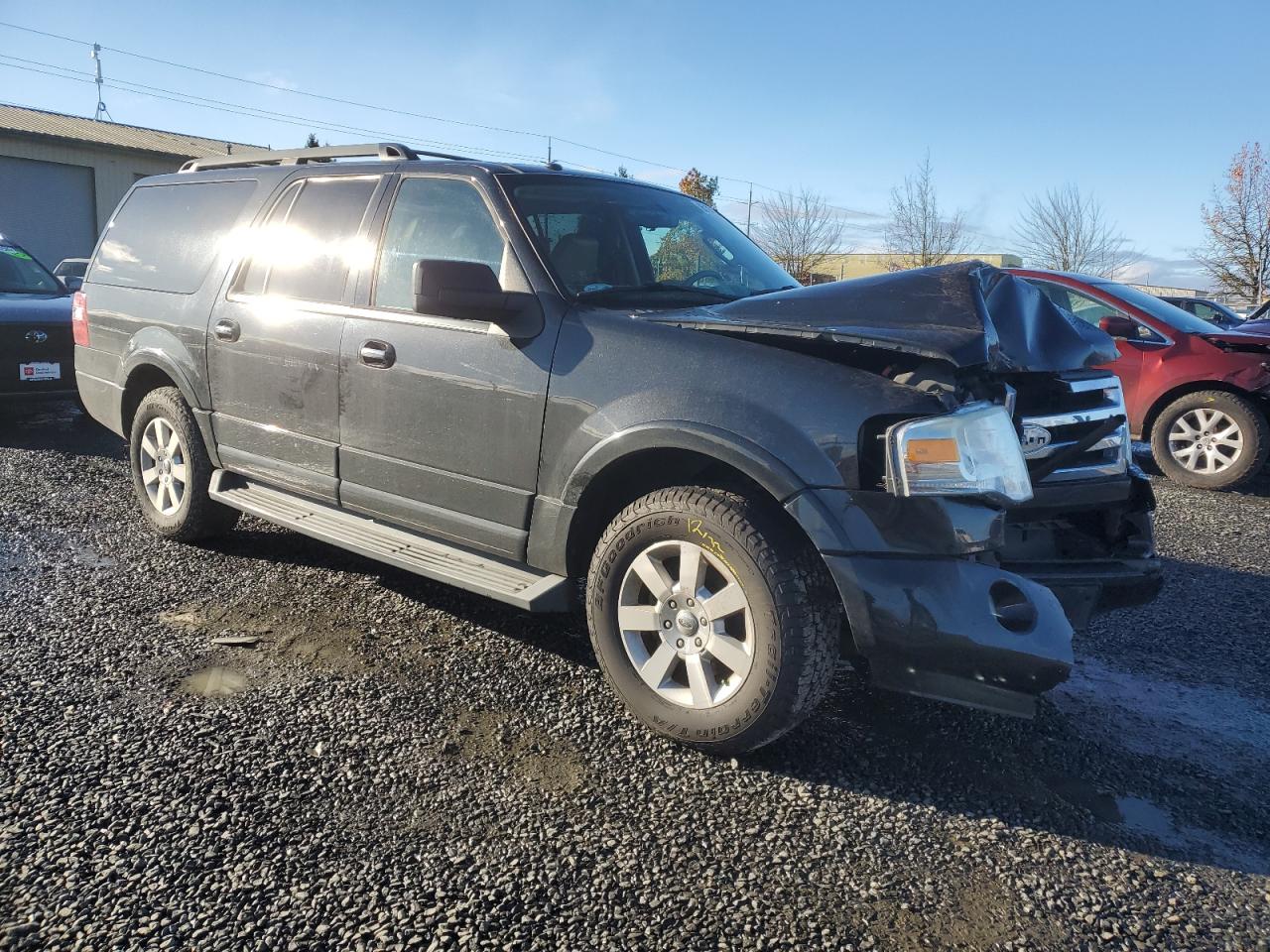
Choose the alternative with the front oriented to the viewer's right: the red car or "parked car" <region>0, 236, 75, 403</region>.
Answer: the red car

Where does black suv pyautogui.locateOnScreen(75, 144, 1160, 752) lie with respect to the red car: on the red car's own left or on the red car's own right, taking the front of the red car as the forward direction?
on the red car's own right

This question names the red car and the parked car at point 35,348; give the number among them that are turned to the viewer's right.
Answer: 1

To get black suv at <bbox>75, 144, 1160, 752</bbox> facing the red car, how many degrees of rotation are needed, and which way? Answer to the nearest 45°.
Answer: approximately 90° to its left

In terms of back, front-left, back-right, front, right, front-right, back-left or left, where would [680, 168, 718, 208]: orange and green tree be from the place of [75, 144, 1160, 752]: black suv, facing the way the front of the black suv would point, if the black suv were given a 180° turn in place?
front-right

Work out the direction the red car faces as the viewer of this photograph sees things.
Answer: facing to the right of the viewer

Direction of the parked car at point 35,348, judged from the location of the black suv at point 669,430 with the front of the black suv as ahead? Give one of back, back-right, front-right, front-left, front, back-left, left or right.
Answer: back

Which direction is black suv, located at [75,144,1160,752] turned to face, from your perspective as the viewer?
facing the viewer and to the right of the viewer
